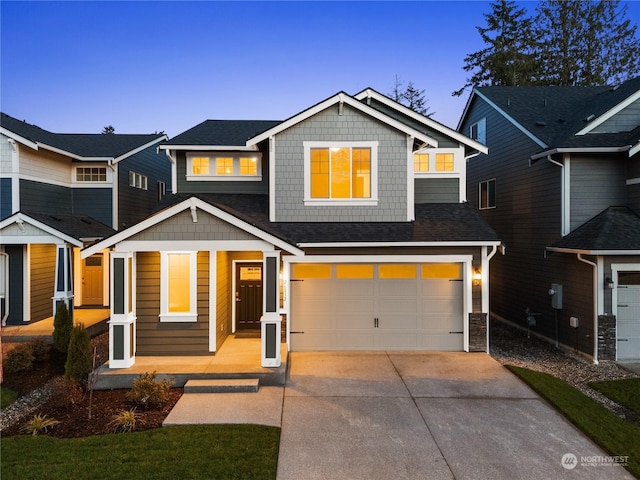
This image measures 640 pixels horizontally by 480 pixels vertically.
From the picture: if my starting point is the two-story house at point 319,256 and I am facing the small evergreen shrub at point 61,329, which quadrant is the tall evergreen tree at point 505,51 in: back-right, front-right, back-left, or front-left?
back-right

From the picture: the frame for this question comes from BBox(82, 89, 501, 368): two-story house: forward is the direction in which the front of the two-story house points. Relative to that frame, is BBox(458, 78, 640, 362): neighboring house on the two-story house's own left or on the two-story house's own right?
on the two-story house's own left

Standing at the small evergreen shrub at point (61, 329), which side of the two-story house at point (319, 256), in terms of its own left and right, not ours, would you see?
right

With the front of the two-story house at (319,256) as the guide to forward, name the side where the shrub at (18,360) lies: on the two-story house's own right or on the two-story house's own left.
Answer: on the two-story house's own right

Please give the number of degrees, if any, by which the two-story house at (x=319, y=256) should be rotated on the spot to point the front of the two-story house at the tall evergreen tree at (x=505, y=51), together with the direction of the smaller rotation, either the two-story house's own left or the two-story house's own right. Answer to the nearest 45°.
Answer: approximately 135° to the two-story house's own left

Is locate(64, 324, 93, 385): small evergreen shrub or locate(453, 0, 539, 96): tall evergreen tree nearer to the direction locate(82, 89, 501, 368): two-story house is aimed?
the small evergreen shrub

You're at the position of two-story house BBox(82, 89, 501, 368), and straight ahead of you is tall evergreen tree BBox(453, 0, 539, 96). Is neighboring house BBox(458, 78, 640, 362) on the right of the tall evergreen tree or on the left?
right

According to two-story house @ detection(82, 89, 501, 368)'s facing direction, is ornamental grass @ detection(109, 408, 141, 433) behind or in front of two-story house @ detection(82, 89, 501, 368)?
in front

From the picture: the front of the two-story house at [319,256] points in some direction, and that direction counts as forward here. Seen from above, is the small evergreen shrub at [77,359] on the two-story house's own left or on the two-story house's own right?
on the two-story house's own right

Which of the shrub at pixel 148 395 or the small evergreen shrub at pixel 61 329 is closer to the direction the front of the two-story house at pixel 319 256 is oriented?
the shrub

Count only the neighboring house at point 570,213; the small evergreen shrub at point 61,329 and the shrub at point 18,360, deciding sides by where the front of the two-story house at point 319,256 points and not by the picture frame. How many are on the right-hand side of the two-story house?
2

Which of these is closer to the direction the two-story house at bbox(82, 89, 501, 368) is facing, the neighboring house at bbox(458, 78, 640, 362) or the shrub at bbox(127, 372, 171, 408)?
the shrub

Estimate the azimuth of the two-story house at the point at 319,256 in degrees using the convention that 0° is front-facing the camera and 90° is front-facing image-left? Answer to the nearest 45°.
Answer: approximately 0°

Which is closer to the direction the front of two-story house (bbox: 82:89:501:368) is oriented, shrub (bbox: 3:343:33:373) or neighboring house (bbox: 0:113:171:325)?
the shrub

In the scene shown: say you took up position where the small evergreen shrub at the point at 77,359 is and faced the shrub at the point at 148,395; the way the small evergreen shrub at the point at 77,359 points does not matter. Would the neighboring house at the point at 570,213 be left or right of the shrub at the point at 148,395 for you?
left
